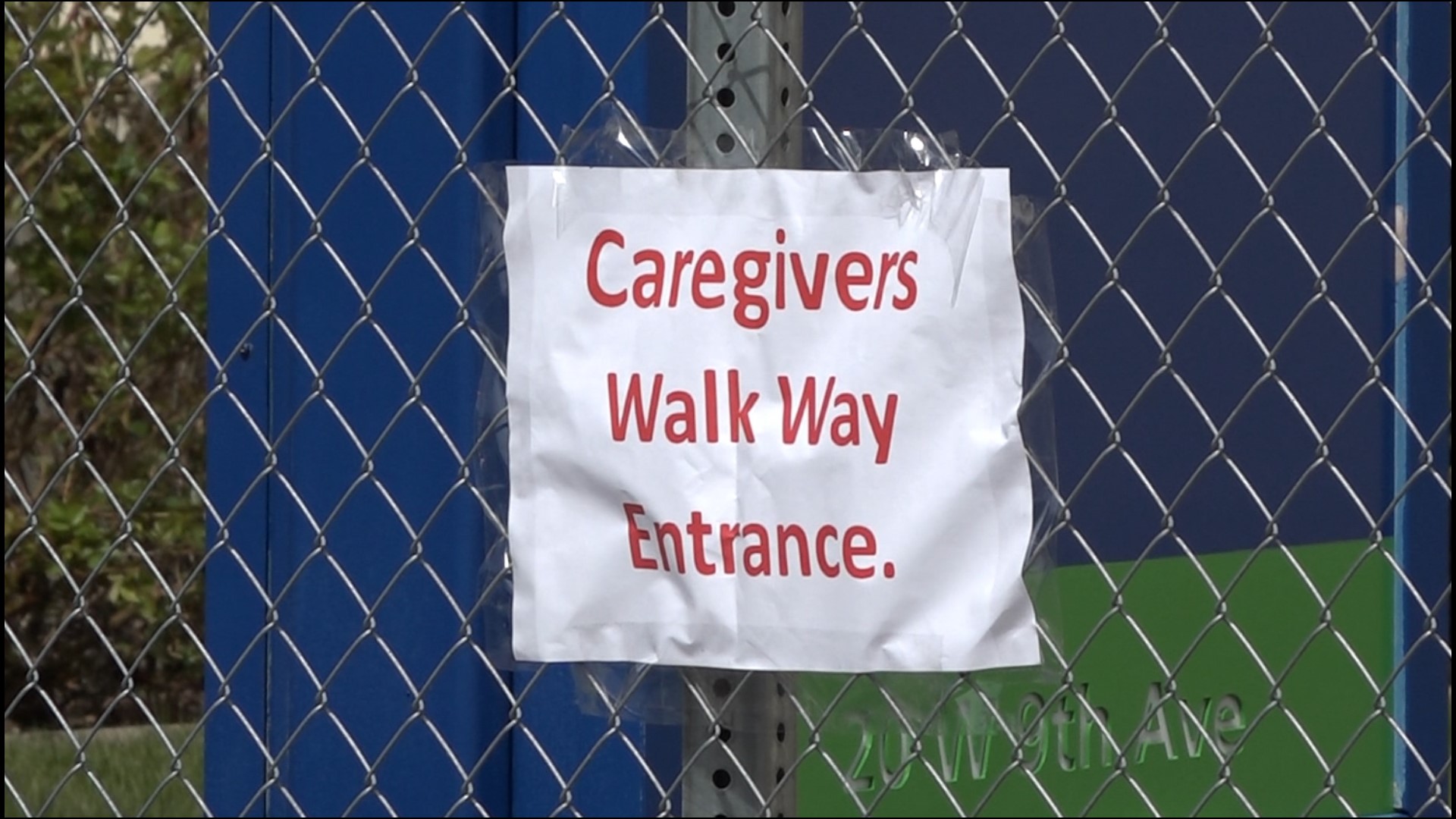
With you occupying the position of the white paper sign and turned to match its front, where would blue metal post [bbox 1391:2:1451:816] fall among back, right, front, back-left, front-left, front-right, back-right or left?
back-left

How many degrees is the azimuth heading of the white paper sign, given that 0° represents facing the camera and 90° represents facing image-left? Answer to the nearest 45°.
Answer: approximately 0°

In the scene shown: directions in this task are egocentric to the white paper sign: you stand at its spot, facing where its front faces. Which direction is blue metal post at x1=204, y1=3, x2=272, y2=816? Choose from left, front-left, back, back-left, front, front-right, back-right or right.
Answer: back-right

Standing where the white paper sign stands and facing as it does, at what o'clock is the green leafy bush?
The green leafy bush is roughly at 5 o'clock from the white paper sign.
